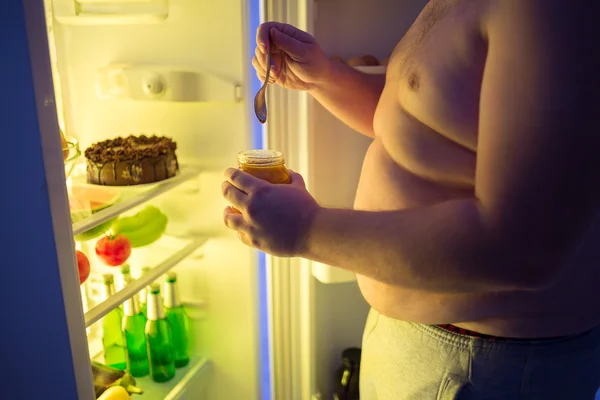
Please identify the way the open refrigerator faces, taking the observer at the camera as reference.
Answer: facing the viewer and to the right of the viewer
